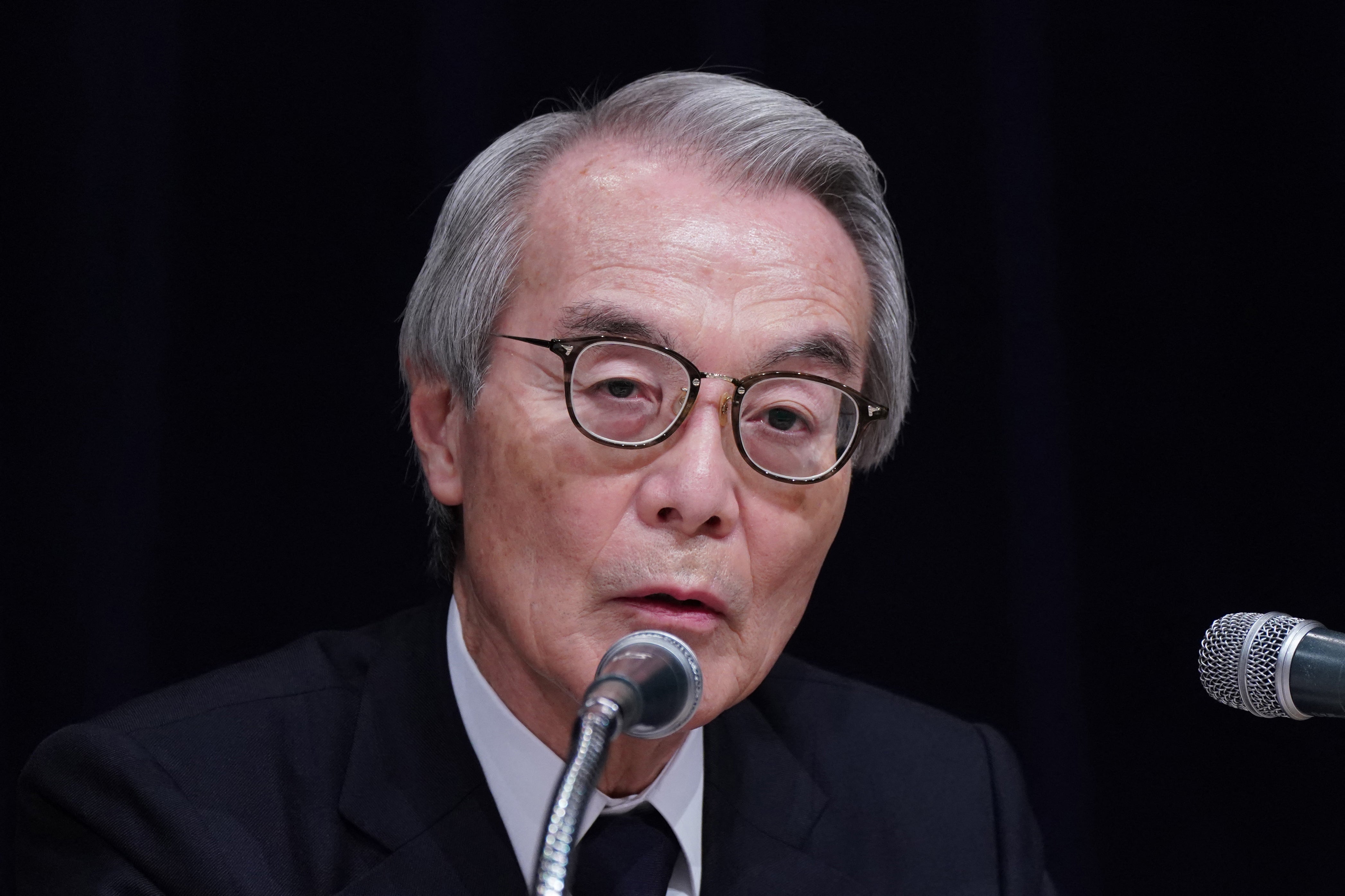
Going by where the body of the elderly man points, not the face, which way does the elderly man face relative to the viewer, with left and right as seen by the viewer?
facing the viewer and to the right of the viewer

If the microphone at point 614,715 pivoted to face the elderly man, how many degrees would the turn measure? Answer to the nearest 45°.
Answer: approximately 45° to its left

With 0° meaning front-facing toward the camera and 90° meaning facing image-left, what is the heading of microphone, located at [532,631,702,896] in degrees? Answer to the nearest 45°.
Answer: approximately 225°

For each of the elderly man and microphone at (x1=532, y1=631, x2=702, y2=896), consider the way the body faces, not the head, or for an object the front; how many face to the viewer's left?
0

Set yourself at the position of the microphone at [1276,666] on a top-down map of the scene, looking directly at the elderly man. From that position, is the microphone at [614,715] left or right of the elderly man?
left
